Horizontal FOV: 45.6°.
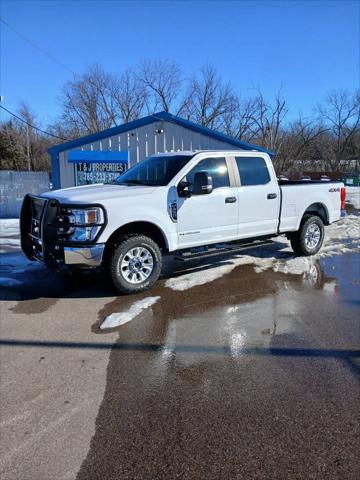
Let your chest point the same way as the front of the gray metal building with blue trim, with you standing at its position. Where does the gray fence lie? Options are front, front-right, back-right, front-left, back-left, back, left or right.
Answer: right

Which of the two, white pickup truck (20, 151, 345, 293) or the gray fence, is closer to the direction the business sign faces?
the white pickup truck

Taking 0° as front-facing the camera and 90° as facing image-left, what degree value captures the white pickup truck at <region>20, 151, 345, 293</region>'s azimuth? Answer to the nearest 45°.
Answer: approximately 45°

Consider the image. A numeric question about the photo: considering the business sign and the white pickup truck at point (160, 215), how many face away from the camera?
0

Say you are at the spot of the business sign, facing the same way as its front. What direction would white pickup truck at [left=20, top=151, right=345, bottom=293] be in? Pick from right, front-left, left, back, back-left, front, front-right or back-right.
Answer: front

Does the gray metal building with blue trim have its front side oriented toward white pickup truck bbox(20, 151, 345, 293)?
yes

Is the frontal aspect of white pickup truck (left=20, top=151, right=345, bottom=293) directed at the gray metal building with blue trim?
no

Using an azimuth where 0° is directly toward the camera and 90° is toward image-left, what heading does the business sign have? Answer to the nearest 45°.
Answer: approximately 0°

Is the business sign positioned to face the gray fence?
no

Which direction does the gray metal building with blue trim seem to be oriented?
toward the camera

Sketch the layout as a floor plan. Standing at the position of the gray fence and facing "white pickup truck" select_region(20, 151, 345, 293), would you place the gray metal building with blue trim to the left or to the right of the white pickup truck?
left
